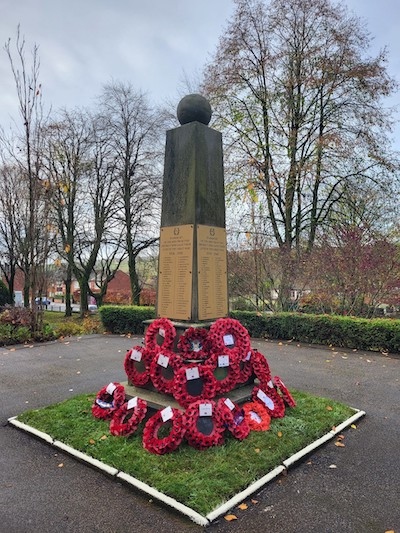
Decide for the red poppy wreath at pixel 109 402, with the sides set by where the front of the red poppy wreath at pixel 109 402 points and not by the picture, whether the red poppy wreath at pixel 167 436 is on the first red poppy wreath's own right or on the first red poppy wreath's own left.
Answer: on the first red poppy wreath's own left

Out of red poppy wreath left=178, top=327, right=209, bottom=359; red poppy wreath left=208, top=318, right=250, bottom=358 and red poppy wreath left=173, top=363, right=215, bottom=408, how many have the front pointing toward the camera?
3

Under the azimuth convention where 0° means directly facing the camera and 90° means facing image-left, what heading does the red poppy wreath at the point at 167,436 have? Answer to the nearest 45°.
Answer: approximately 45°

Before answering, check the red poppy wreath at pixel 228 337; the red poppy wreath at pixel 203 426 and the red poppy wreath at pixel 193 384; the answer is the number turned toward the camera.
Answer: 3

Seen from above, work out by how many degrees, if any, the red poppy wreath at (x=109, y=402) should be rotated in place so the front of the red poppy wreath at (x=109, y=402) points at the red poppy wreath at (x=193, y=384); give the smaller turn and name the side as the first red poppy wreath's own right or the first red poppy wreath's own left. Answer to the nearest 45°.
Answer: approximately 90° to the first red poppy wreath's own left

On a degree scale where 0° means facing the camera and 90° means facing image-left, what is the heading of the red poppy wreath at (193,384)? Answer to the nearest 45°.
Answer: approximately 0°

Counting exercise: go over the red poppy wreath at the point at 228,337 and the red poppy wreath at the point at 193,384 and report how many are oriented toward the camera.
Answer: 2

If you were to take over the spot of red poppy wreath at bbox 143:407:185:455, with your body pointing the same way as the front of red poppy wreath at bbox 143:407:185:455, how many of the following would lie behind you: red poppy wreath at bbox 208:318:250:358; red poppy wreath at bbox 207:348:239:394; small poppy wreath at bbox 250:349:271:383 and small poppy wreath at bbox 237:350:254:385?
4

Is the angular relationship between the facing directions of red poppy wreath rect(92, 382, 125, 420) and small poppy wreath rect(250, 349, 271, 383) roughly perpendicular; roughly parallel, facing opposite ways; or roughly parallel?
roughly perpendicular

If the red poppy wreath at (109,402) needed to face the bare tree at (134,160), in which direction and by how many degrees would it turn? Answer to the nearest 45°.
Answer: approximately 135° to its right

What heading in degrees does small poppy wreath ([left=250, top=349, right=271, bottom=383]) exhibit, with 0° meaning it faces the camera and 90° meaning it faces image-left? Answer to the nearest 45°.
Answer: approximately 315°

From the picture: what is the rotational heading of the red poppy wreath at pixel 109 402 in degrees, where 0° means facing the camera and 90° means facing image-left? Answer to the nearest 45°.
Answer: approximately 45°

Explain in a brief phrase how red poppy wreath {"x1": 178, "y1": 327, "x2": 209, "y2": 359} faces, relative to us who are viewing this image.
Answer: facing the viewer
